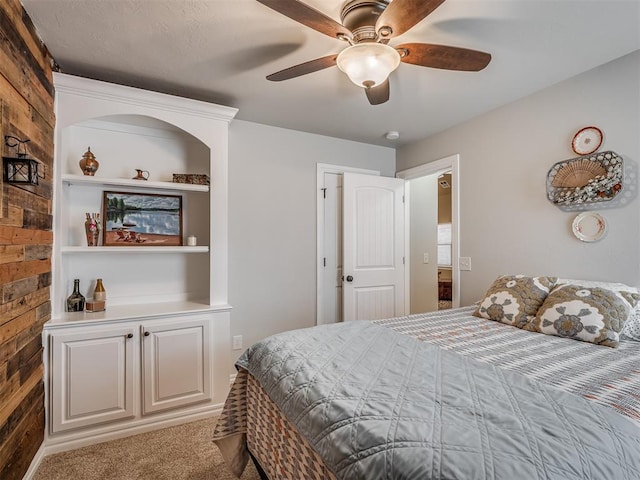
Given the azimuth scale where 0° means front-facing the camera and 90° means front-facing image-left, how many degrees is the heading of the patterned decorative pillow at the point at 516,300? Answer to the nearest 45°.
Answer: approximately 45°

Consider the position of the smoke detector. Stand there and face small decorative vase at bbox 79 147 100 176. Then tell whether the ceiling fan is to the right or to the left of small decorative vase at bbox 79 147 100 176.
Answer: left

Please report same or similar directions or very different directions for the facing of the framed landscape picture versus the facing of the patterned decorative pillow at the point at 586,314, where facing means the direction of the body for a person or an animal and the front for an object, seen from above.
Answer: very different directions

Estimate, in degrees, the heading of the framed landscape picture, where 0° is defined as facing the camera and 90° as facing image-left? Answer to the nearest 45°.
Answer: approximately 315°

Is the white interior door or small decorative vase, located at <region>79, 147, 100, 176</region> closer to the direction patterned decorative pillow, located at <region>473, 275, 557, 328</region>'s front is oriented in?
the small decorative vase

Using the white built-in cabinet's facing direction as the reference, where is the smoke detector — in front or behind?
in front

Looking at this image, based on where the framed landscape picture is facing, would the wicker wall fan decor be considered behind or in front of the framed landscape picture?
in front

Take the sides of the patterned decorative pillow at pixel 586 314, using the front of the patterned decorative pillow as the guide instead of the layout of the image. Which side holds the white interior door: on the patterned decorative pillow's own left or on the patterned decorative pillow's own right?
on the patterned decorative pillow's own right

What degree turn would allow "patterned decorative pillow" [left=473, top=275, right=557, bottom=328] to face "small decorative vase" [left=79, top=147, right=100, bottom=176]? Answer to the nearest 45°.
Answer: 0° — it already faces it
